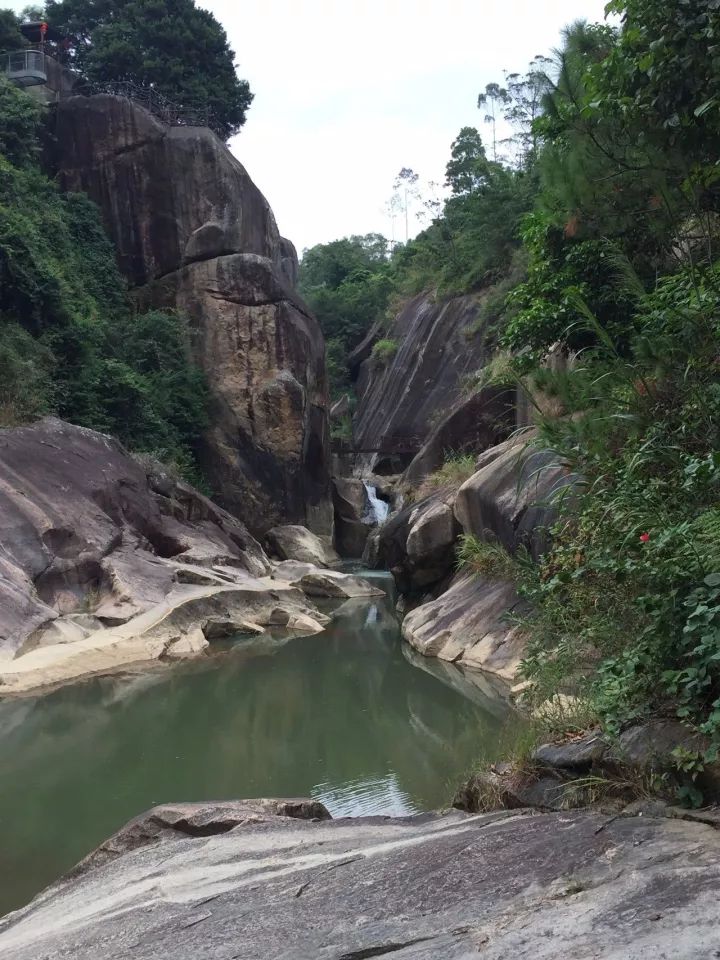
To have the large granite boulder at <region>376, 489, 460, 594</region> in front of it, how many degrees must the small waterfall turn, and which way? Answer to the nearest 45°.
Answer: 0° — it already faces it

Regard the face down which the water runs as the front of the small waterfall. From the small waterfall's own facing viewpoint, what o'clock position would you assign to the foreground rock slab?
The foreground rock slab is roughly at 12 o'clock from the small waterfall.

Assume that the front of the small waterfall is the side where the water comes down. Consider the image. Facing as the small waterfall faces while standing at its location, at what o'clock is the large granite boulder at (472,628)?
The large granite boulder is roughly at 12 o'clock from the small waterfall.

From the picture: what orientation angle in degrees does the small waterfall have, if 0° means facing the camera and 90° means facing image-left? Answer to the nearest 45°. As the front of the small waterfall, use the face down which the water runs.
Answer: approximately 0°

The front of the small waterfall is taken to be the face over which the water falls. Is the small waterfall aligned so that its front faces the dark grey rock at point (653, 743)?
yes
